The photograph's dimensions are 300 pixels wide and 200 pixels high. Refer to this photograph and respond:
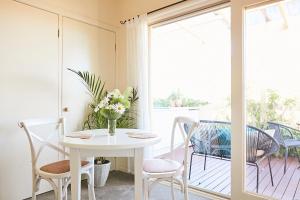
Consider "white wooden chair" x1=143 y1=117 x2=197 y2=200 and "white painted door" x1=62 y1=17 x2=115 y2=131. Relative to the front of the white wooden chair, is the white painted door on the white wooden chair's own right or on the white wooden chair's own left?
on the white wooden chair's own right

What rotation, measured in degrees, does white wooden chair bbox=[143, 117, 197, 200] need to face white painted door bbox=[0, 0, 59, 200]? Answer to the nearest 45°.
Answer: approximately 45° to its right

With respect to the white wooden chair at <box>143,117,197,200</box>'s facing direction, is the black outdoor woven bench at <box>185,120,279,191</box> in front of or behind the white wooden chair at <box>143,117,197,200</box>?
behind

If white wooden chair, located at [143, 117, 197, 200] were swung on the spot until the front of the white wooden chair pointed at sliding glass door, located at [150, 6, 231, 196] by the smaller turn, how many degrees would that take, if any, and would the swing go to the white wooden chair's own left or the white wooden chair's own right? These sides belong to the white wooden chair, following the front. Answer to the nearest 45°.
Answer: approximately 135° to the white wooden chair's own right

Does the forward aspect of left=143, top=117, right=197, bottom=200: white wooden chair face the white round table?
yes

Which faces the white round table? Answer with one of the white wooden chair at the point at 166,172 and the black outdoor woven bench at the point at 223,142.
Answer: the white wooden chair

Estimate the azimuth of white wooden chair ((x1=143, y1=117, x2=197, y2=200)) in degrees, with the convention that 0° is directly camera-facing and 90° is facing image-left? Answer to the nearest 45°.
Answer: approximately 45°
